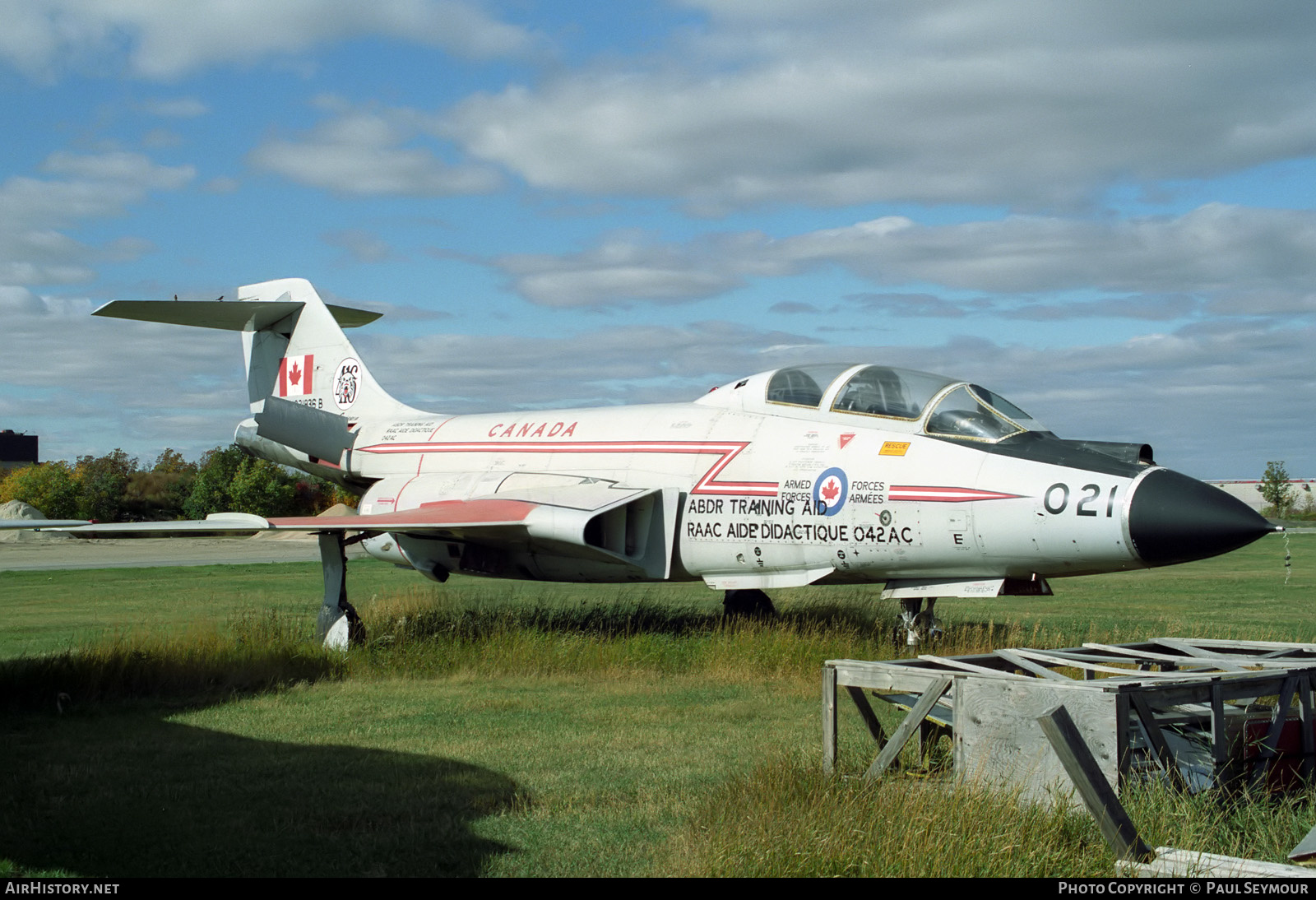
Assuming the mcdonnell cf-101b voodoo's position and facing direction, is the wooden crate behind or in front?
in front

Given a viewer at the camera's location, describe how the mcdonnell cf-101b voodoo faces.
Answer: facing the viewer and to the right of the viewer
